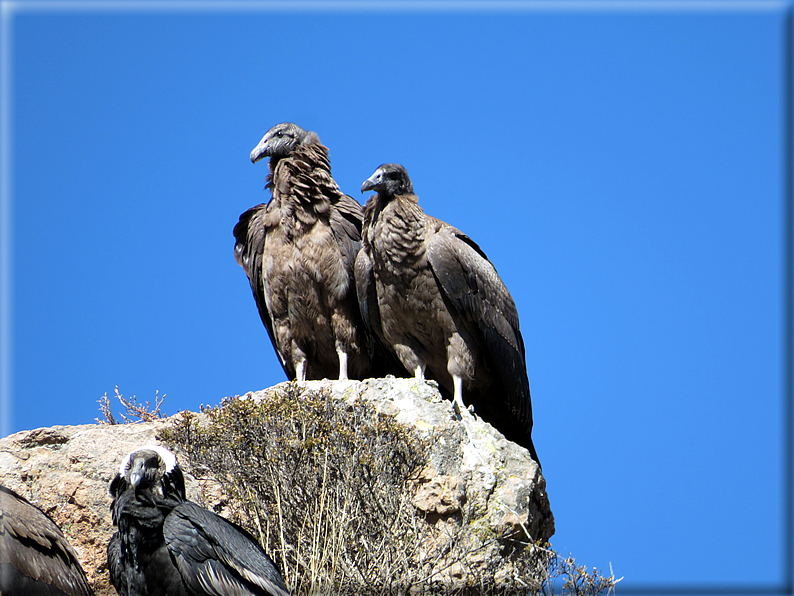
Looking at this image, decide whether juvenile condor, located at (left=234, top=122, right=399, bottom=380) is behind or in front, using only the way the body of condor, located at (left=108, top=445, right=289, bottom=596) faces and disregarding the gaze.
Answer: behind

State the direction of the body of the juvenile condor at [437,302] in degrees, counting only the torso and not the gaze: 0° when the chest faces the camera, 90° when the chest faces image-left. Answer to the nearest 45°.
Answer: approximately 45°

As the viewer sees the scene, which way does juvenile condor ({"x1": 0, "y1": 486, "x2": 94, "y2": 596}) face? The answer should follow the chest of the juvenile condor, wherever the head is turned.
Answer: to the viewer's left

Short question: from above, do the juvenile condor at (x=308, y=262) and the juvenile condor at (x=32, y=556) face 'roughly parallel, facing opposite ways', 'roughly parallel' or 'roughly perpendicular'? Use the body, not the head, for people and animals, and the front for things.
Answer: roughly perpendicular

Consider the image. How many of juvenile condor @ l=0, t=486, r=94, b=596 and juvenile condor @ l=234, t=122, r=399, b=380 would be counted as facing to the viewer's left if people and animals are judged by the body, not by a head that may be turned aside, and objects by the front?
1
